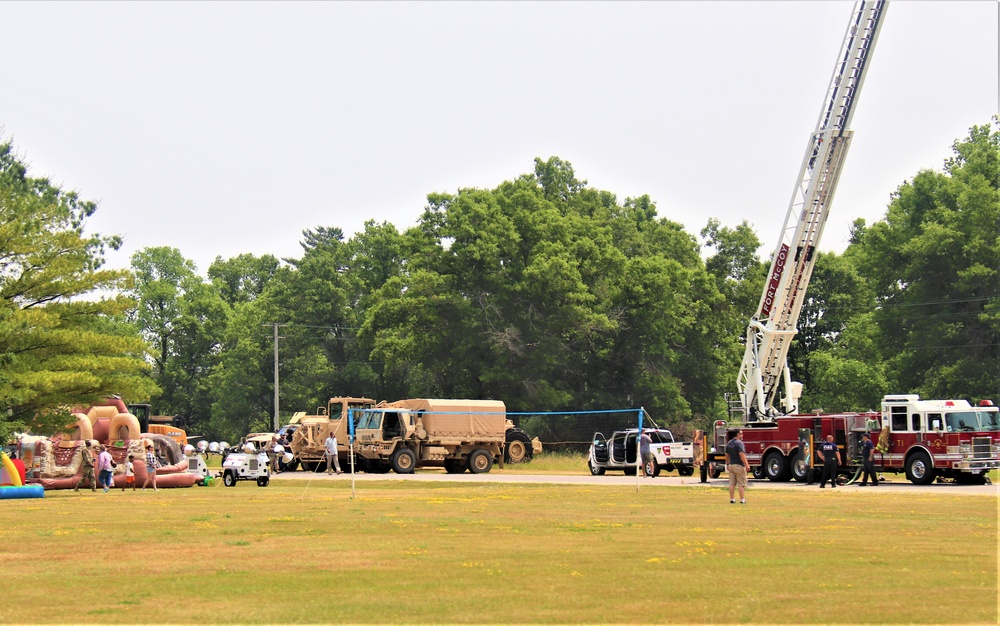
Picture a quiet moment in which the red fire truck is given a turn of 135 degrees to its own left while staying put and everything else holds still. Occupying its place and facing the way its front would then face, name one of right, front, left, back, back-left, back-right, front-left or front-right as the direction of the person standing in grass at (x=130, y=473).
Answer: left

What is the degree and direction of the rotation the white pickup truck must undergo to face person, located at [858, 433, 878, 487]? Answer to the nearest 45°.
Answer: approximately 180°

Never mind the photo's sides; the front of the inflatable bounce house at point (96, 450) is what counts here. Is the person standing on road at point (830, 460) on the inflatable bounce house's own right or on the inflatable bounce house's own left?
on the inflatable bounce house's own left
